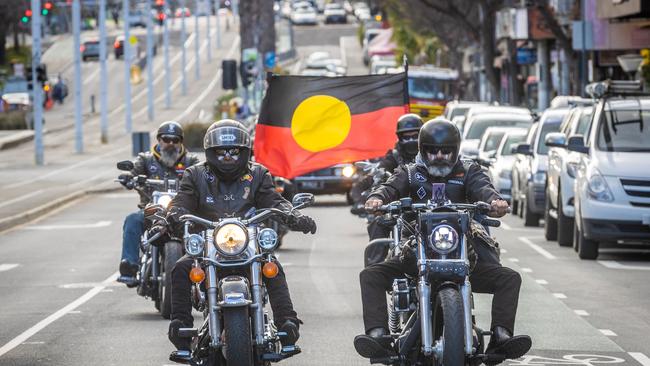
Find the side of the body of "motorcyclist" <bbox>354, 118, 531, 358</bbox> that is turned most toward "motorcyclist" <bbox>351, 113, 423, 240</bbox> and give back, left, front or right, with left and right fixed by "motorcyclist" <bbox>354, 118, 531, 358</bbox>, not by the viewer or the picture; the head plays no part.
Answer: back

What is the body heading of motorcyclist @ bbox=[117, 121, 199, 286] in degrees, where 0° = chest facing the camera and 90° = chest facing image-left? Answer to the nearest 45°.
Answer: approximately 0°

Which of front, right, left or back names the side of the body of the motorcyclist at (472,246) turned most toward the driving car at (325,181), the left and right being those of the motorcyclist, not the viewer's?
back

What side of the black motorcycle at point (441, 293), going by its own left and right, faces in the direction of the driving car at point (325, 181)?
back

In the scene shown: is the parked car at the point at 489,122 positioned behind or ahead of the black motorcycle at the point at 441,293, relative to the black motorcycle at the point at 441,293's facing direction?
behind
